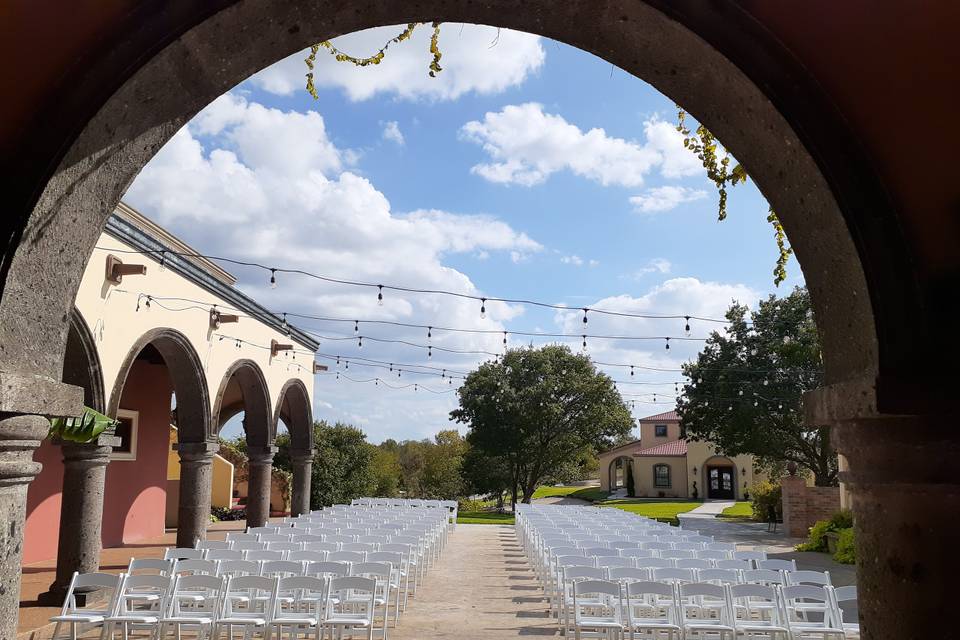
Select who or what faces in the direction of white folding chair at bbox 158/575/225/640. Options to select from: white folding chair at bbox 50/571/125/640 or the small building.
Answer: the small building

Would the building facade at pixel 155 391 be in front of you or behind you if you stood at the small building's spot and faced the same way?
in front

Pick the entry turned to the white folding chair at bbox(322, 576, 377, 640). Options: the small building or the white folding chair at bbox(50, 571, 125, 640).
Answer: the small building
